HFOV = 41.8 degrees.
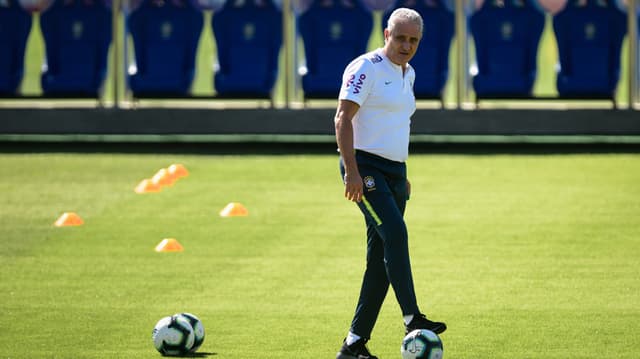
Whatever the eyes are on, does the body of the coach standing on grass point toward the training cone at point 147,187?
no

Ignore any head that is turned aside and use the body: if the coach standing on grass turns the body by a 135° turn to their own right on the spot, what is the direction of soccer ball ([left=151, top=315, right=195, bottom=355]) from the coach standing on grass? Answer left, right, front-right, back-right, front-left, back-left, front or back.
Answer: front

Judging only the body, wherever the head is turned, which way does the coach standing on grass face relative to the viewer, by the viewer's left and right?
facing the viewer and to the right of the viewer

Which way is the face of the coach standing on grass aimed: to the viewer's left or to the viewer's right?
to the viewer's right

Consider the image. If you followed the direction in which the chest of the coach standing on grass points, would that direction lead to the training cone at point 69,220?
no

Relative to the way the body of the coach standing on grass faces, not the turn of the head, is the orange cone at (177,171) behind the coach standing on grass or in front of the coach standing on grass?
behind

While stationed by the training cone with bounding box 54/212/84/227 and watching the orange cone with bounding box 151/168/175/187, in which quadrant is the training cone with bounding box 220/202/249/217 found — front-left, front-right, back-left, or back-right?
front-right

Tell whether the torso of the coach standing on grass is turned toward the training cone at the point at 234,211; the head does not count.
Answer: no
